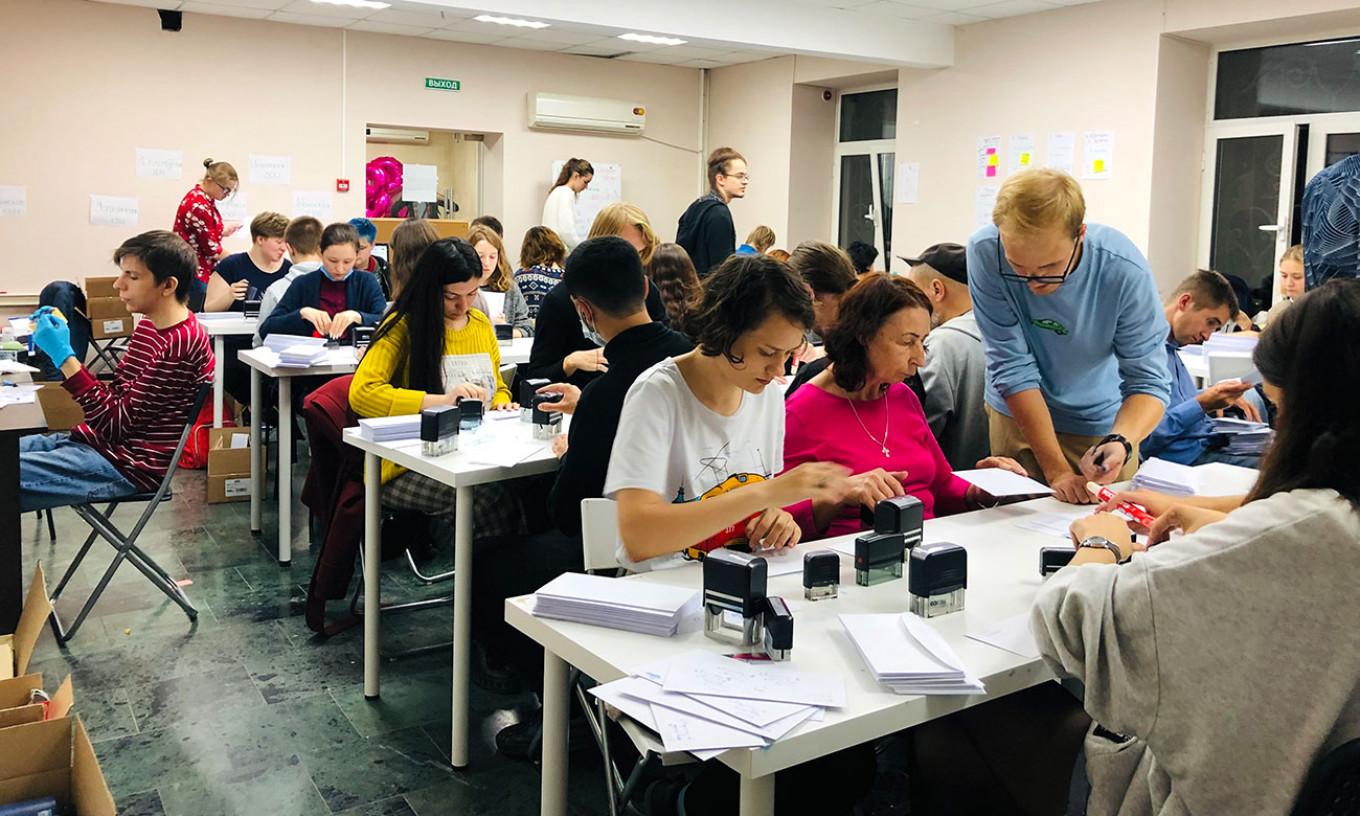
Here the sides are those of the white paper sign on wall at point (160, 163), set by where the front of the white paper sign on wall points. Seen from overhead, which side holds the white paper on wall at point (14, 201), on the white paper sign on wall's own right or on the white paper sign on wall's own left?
on the white paper sign on wall's own right

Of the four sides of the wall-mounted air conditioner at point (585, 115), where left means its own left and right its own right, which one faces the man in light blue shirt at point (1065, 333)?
front

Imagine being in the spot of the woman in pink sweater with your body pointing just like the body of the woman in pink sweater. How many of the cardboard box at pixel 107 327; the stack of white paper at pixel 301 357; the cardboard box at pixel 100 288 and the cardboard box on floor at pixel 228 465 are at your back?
4

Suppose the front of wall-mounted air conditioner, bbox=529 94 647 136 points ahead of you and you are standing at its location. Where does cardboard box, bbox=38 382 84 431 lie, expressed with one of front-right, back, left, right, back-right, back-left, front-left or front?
front

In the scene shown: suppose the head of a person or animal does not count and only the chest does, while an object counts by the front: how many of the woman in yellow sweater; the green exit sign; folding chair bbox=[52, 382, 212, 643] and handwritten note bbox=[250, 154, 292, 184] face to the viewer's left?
1

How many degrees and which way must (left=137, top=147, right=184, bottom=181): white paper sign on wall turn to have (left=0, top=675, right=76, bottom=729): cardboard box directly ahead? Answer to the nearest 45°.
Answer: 0° — it already faces it

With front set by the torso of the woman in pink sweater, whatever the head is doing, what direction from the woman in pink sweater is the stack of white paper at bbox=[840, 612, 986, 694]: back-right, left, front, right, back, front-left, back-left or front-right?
front-right

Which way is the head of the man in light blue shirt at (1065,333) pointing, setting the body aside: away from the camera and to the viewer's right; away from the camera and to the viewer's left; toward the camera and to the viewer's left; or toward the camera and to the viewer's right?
toward the camera and to the viewer's left

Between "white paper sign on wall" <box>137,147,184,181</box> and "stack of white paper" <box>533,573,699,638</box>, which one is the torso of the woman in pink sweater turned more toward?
the stack of white paper

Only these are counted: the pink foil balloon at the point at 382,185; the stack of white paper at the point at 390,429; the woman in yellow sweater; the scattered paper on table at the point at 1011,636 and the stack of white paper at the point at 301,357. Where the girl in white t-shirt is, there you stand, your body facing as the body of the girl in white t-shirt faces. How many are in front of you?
1

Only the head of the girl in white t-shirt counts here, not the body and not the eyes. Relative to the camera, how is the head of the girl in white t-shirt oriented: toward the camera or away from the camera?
toward the camera

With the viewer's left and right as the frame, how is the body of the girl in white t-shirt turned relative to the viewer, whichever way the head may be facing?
facing the viewer and to the right of the viewer

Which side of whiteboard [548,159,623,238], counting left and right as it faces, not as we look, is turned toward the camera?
front

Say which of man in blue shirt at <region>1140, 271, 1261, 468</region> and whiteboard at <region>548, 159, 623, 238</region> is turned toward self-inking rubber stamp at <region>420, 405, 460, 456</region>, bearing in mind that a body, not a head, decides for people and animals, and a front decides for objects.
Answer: the whiteboard
